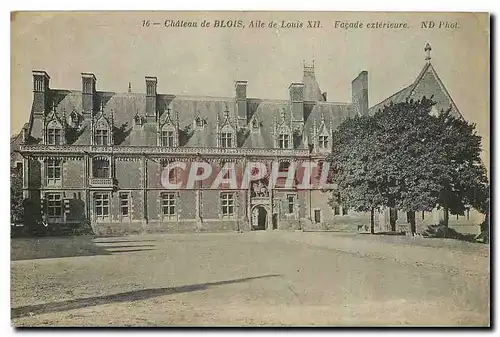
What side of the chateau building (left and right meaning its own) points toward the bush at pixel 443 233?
left

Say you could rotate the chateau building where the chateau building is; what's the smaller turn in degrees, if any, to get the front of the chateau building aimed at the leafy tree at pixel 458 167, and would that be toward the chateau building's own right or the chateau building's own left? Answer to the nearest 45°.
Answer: approximately 90° to the chateau building's own left

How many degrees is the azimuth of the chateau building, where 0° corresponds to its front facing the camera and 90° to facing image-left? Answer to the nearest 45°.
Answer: approximately 0°

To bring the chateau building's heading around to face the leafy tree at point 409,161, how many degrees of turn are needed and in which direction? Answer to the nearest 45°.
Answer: approximately 90° to its left
